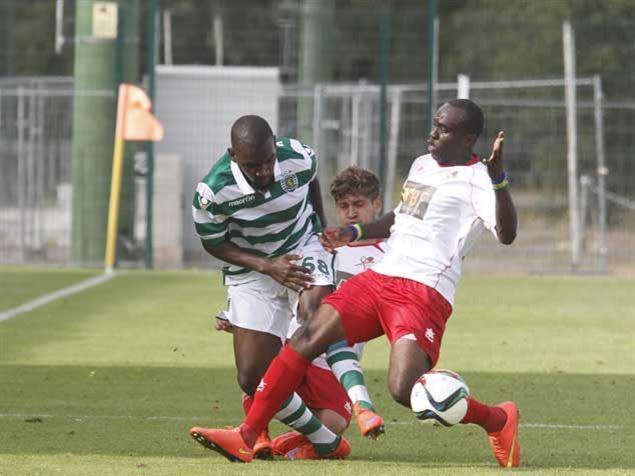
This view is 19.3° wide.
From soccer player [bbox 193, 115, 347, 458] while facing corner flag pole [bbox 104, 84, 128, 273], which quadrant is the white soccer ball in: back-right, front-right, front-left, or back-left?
back-right

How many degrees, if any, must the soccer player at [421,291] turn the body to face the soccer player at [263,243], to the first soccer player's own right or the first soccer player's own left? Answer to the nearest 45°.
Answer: approximately 90° to the first soccer player's own right

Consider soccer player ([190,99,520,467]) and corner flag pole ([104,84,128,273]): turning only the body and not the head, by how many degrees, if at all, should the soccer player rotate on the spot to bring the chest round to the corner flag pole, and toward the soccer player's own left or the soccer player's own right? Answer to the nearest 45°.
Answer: approximately 135° to the soccer player's own right

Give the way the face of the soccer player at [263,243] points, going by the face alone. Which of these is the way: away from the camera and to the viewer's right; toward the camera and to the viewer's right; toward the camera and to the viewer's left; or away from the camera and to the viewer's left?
toward the camera and to the viewer's right

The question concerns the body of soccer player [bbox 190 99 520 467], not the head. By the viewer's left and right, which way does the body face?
facing the viewer and to the left of the viewer

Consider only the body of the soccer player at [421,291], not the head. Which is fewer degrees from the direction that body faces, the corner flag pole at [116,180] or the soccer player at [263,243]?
the soccer player
